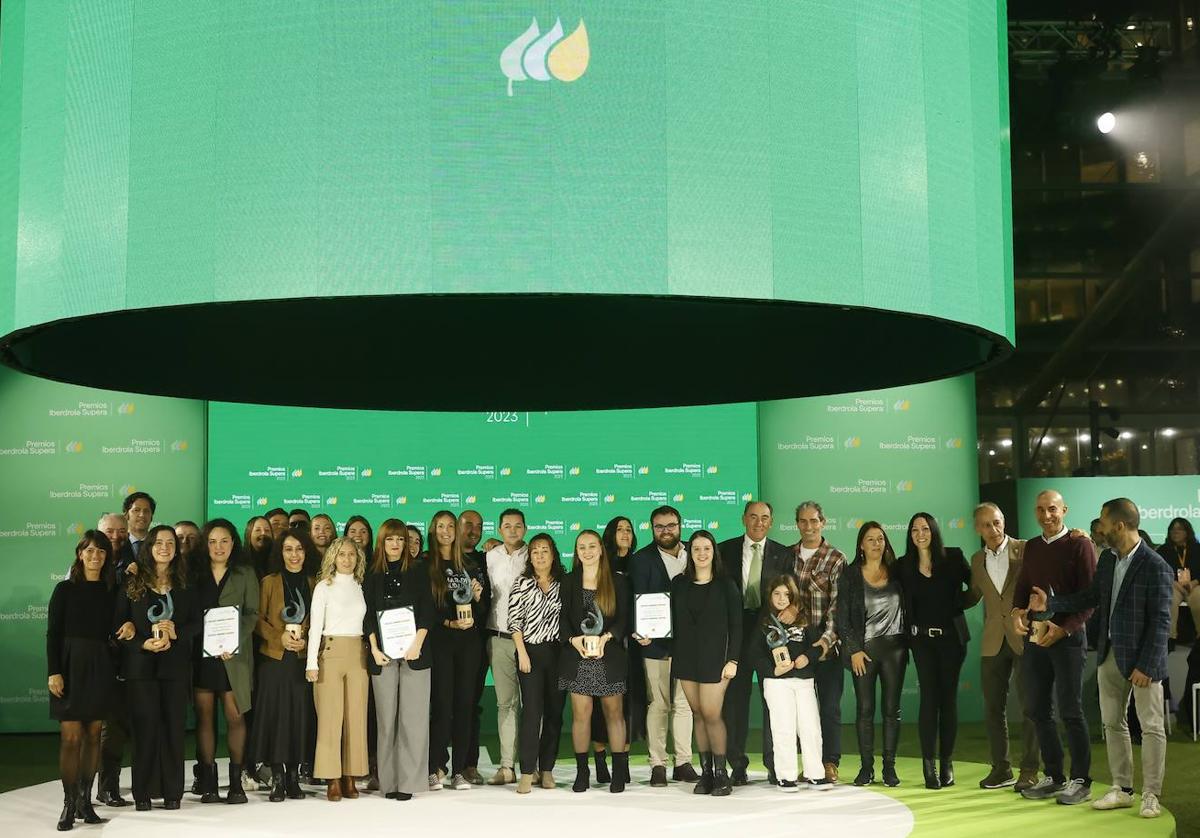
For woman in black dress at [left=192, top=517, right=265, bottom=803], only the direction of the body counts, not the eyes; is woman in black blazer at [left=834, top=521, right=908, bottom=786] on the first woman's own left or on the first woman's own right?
on the first woman's own left

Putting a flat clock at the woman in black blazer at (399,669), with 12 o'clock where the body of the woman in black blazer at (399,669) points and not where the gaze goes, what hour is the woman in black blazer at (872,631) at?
the woman in black blazer at (872,631) is roughly at 9 o'clock from the woman in black blazer at (399,669).

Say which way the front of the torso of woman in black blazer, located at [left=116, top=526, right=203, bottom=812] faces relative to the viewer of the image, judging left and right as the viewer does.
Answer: facing the viewer

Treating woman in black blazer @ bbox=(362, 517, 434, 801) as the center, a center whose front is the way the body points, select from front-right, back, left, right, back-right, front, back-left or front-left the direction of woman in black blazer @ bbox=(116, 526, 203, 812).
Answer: right

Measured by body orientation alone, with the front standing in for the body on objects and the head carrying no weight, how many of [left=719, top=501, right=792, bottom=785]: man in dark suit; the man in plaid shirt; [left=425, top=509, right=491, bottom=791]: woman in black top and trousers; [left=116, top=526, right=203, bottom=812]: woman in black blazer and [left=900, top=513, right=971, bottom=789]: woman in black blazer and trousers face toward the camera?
5

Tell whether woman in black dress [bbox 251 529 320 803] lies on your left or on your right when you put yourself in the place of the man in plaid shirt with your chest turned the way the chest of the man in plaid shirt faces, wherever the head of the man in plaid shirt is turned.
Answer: on your right

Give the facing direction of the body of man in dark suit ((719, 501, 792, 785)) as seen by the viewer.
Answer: toward the camera

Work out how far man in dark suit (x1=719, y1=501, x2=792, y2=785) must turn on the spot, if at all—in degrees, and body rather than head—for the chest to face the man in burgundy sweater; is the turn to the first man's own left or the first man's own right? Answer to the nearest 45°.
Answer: approximately 90° to the first man's own left

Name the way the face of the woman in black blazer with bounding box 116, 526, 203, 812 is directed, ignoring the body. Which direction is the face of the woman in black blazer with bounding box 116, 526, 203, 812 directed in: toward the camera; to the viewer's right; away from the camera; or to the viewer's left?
toward the camera

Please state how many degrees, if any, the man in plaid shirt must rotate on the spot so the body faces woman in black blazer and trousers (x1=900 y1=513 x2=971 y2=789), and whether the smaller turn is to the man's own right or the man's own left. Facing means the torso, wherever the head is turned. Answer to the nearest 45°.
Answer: approximately 90° to the man's own left

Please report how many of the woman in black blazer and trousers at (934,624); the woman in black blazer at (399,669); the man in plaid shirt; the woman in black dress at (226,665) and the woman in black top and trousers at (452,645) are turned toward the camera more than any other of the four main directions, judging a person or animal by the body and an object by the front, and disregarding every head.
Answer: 5

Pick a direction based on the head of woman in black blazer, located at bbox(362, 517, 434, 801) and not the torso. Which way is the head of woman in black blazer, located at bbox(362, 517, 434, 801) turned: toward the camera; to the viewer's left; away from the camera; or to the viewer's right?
toward the camera

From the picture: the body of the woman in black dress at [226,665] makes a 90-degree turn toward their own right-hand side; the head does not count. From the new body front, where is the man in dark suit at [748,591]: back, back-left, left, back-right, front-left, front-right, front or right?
back

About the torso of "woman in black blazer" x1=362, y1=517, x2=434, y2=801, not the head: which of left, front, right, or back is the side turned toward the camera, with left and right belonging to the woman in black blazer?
front

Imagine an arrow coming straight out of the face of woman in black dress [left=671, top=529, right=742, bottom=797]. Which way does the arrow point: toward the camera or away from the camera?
toward the camera

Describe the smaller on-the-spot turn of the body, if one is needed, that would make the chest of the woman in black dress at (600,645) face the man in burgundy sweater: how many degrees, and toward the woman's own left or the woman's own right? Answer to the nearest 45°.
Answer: approximately 90° to the woman's own left
